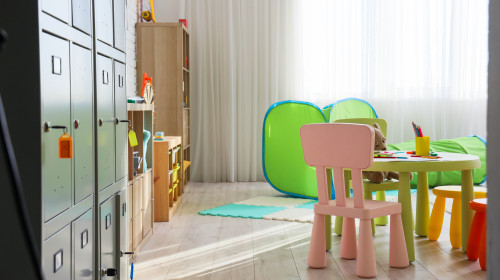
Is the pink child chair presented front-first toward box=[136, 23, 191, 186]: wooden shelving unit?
no

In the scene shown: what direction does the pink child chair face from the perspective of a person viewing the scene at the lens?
facing away from the viewer and to the right of the viewer

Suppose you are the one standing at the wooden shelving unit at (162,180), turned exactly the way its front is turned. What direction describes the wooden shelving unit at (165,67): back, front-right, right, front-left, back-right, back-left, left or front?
left

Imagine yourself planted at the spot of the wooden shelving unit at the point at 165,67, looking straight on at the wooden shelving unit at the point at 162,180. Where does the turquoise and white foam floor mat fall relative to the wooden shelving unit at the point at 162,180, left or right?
left

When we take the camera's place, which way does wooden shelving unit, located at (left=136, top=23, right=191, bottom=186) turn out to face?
facing to the right of the viewer

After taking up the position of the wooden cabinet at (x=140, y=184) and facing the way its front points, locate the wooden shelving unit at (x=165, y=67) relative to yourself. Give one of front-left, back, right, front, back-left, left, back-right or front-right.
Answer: left

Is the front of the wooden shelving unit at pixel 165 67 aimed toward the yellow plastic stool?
no

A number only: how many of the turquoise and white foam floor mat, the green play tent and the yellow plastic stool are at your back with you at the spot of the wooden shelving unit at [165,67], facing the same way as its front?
0

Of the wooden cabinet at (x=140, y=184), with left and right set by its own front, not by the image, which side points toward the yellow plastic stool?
front

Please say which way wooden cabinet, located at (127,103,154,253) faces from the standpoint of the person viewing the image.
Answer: facing to the right of the viewer

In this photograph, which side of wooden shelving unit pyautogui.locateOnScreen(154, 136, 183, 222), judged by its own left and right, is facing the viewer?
right

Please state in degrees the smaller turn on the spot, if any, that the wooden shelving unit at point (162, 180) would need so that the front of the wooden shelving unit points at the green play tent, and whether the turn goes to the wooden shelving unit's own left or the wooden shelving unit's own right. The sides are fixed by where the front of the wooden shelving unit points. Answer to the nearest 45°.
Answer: approximately 45° to the wooden shelving unit's own left

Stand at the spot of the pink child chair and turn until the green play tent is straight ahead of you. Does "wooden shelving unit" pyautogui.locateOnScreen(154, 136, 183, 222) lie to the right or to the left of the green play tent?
left
